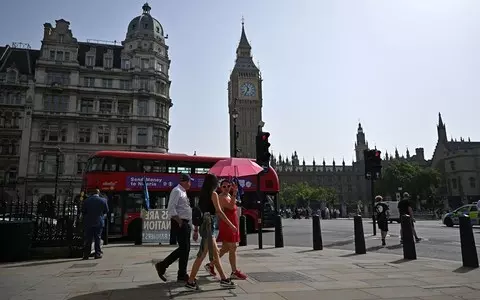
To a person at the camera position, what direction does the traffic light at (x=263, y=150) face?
facing the viewer and to the right of the viewer

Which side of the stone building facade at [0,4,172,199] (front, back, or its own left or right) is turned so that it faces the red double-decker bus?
front

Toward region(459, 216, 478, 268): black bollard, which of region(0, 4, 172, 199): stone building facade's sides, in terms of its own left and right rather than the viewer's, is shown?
front

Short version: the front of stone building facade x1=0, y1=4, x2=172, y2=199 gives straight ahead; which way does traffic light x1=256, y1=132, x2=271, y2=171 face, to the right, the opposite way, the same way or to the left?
the same way

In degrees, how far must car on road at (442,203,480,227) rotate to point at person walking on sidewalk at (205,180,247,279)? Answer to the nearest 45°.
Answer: approximately 90° to its left

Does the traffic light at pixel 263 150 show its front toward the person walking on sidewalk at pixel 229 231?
no

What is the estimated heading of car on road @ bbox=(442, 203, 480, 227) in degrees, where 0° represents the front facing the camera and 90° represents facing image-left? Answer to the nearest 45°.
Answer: approximately 90°

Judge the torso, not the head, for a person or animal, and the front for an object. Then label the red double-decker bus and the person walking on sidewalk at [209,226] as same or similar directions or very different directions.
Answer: very different directions

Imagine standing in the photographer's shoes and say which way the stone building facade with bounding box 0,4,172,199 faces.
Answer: facing the viewer

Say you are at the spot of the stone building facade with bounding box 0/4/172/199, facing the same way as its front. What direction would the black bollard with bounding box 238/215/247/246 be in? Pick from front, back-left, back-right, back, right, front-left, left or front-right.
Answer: front
